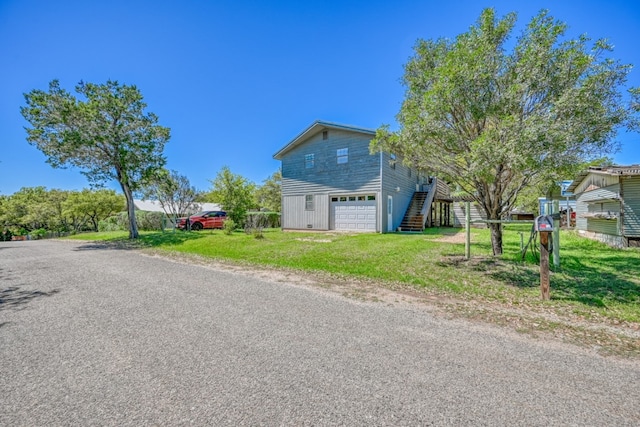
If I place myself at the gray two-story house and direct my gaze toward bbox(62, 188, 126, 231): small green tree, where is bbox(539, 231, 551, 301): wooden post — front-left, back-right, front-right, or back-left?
back-left

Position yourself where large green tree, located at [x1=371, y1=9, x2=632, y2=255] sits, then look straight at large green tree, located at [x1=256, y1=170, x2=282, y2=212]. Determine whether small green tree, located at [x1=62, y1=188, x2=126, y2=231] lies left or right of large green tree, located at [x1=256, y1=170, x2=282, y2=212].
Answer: left

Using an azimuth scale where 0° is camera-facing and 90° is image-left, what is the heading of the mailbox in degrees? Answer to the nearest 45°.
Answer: approximately 0°

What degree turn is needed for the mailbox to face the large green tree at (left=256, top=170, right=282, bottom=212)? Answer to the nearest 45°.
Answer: approximately 135° to its right

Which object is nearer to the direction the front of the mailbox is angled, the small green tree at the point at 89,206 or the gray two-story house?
the small green tree
